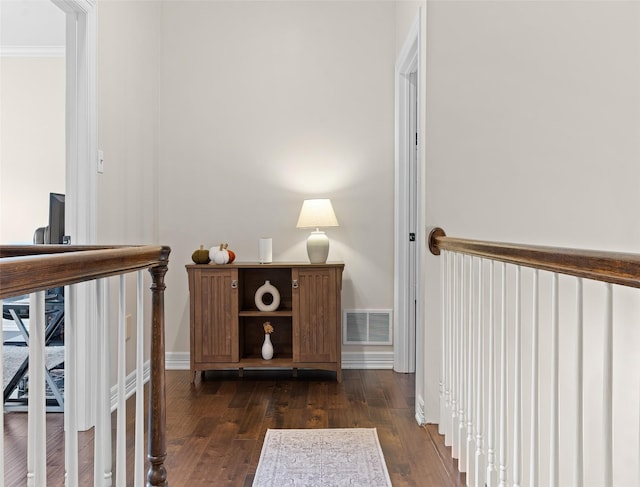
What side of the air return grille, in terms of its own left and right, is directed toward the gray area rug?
front

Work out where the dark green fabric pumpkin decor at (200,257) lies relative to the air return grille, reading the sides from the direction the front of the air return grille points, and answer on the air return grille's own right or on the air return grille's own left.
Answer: on the air return grille's own right

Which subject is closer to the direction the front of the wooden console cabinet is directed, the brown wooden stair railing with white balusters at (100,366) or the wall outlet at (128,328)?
the brown wooden stair railing with white balusters

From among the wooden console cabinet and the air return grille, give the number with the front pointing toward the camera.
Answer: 2

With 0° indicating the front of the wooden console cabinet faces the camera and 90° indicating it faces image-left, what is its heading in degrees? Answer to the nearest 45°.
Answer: approximately 0°

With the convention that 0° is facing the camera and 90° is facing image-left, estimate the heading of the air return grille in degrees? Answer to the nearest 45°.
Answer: approximately 0°

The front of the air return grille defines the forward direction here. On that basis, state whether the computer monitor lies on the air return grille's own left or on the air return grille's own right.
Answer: on the air return grille's own right

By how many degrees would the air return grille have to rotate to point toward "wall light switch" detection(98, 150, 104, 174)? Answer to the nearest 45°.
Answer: approximately 45° to its right

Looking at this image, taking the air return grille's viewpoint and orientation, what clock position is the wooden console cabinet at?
The wooden console cabinet is roughly at 2 o'clock from the air return grille.

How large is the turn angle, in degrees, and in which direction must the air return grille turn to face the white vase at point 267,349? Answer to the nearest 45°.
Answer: approximately 45° to its right
